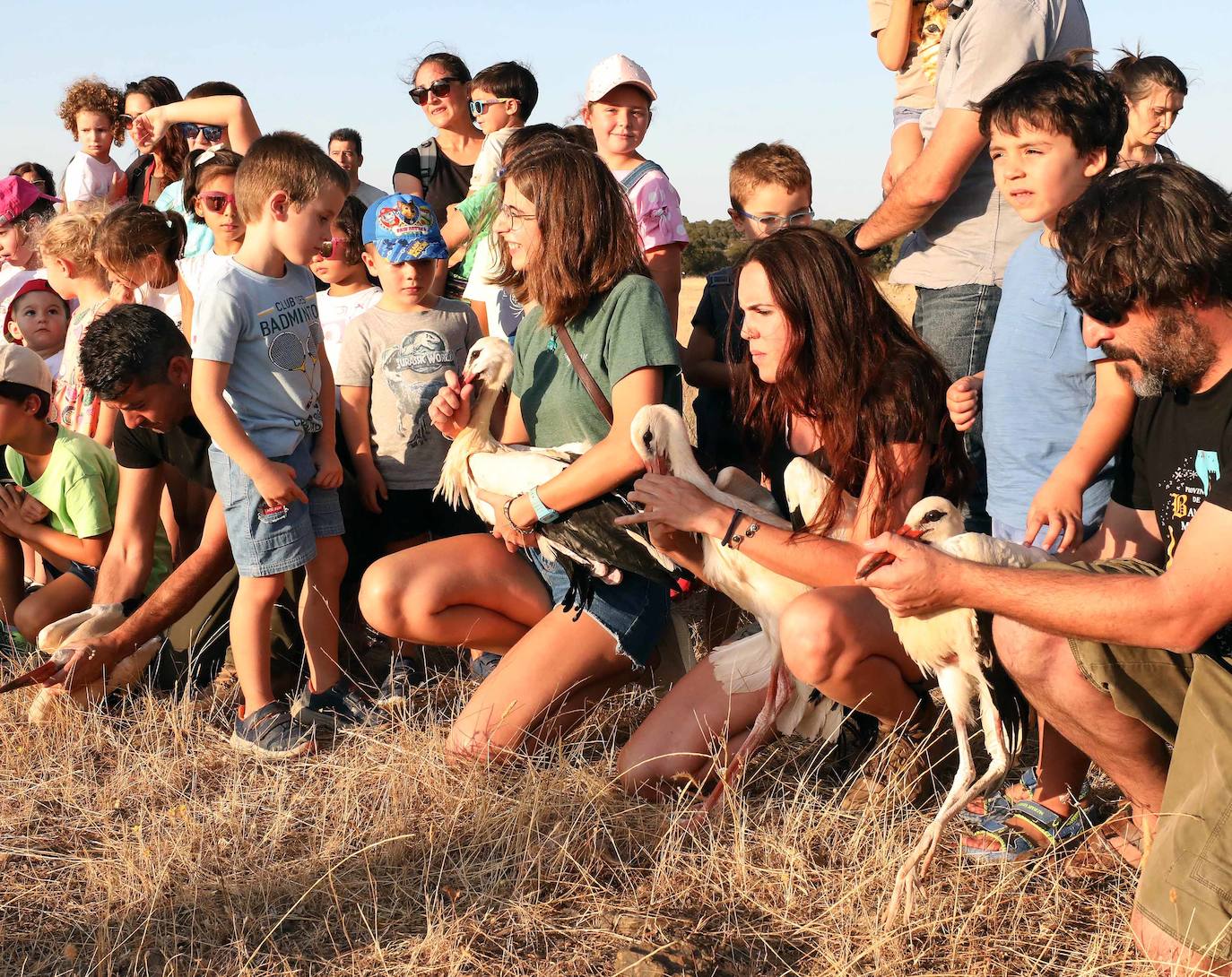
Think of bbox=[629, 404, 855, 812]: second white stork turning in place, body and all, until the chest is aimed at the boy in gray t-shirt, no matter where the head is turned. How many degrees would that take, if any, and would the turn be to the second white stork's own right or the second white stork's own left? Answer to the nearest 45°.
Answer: approximately 45° to the second white stork's own right

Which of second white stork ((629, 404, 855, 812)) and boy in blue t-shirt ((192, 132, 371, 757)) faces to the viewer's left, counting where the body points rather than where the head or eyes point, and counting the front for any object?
the second white stork

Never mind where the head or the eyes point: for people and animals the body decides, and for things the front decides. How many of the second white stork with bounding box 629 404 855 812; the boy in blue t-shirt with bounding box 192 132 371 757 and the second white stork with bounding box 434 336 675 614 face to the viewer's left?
2

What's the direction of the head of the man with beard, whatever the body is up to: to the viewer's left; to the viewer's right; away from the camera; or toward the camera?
to the viewer's left

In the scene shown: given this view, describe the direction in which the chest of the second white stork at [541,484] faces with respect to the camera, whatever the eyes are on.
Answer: to the viewer's left

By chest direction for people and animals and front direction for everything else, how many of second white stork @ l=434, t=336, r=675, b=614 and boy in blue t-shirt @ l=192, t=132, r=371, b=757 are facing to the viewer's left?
1

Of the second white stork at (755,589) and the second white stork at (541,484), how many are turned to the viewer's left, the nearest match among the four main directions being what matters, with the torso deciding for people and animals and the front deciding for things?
2

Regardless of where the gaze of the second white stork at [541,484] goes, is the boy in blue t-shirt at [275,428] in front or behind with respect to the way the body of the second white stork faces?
in front

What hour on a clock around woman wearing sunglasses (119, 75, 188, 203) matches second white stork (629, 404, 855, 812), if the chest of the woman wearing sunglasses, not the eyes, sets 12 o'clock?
The second white stork is roughly at 10 o'clock from the woman wearing sunglasses.

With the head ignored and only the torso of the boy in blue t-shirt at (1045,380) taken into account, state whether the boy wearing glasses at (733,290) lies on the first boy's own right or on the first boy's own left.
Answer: on the first boy's own right

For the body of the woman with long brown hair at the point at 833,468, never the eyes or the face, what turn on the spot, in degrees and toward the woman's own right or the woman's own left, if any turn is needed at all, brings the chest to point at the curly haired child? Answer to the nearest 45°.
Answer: approximately 90° to the woman's own right

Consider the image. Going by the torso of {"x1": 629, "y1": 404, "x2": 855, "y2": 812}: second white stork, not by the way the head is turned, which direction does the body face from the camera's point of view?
to the viewer's left

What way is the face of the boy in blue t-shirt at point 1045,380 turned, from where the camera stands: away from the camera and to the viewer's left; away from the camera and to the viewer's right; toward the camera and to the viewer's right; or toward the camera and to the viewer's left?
toward the camera and to the viewer's left
